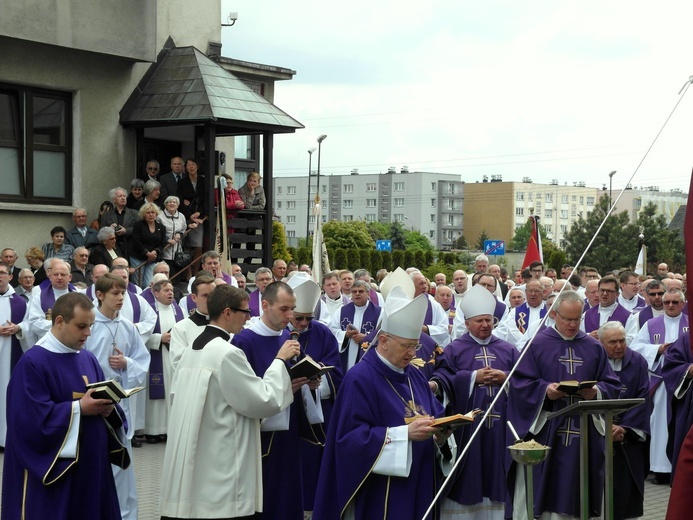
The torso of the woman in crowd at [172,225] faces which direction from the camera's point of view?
toward the camera

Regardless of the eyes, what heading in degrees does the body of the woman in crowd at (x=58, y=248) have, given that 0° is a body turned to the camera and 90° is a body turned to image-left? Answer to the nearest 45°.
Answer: approximately 315°

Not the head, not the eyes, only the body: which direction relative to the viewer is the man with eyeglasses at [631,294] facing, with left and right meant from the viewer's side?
facing the viewer and to the right of the viewer

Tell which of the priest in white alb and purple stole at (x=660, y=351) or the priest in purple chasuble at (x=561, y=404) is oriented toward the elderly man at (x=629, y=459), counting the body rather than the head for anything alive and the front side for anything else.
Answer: the priest in white alb and purple stole at (x=660, y=351)

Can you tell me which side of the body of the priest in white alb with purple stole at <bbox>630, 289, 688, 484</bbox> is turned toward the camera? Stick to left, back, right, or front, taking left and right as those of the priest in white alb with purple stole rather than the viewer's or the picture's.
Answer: front

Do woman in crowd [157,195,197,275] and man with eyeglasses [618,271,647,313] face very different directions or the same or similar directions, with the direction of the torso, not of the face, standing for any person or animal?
same or similar directions

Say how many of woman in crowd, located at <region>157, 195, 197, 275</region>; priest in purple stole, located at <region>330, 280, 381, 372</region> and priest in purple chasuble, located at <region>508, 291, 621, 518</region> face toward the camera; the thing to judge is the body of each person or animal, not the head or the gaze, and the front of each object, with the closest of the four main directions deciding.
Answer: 3

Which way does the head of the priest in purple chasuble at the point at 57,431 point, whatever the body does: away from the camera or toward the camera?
toward the camera

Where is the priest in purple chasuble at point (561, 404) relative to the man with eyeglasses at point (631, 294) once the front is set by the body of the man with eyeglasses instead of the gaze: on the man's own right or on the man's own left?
on the man's own right

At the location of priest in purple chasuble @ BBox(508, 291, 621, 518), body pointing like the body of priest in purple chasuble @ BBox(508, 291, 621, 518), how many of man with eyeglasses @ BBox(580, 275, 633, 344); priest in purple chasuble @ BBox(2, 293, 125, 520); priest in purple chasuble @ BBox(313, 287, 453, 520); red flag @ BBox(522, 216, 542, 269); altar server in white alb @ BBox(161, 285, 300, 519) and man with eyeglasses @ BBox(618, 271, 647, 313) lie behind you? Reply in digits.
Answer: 3

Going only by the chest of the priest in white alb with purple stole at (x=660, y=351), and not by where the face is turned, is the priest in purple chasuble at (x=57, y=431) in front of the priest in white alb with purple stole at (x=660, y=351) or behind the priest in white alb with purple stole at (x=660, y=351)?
in front
